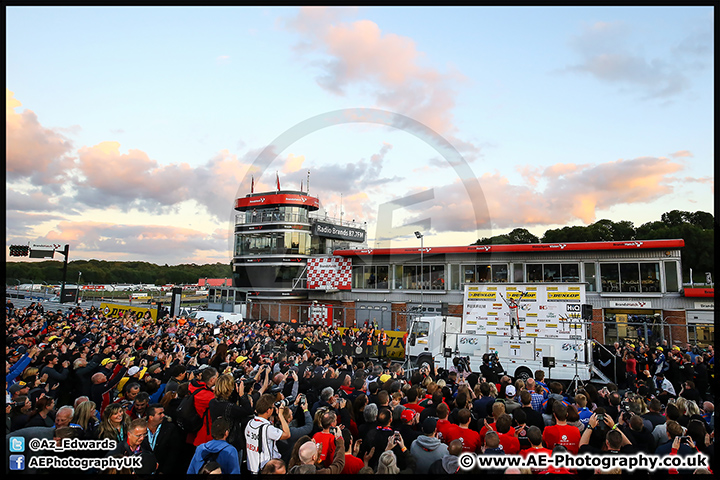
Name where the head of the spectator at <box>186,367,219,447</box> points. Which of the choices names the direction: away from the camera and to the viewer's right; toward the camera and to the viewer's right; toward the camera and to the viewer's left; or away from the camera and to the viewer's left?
away from the camera and to the viewer's right

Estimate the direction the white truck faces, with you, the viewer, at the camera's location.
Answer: facing to the left of the viewer

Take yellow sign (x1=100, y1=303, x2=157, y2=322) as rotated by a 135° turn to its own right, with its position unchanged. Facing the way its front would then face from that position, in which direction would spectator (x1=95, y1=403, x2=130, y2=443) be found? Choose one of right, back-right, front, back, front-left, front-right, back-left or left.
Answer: back-left

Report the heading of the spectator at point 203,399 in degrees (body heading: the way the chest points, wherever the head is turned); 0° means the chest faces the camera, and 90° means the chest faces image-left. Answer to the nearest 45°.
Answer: approximately 225°

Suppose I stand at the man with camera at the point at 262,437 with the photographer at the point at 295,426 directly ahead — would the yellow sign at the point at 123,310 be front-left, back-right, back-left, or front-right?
front-left

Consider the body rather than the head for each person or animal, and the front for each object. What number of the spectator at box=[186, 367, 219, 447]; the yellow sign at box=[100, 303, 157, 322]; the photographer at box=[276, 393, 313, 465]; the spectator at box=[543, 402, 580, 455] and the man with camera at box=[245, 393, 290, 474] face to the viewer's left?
0

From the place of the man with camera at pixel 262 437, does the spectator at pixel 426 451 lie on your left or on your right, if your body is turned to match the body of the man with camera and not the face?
on your right

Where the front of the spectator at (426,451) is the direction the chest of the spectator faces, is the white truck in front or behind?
in front

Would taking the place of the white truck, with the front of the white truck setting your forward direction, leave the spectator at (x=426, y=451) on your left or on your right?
on your left

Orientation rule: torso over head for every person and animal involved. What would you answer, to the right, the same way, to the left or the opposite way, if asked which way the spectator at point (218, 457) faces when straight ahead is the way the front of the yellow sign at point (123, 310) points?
the opposite way

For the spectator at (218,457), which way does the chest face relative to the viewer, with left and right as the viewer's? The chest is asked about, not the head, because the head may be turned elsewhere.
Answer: facing away from the viewer

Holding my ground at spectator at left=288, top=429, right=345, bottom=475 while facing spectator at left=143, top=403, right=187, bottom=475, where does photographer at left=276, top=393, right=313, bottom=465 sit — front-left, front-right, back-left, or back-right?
front-right

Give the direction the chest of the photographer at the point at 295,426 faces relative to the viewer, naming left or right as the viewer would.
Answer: facing away from the viewer and to the right of the viewer

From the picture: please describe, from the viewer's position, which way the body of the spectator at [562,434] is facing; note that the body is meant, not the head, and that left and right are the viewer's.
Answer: facing away from the viewer
